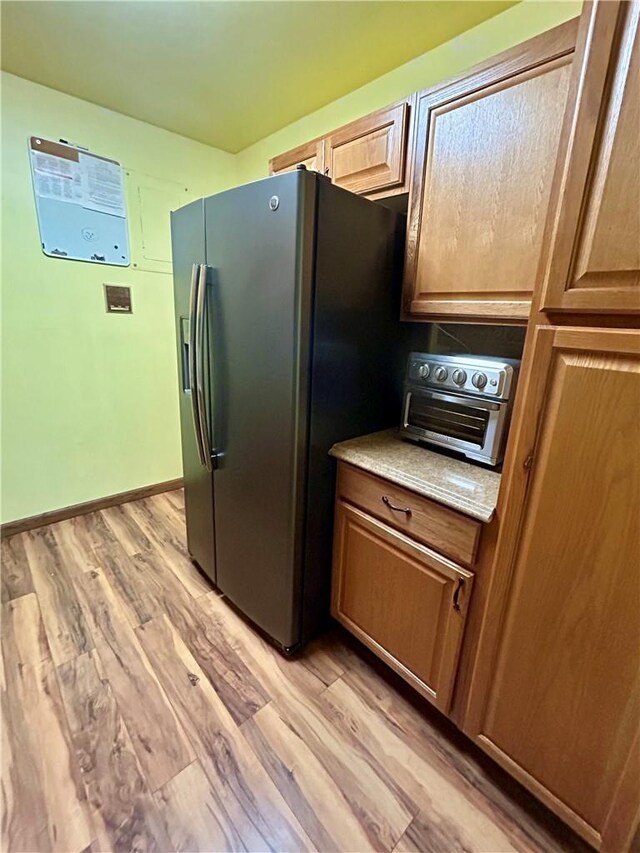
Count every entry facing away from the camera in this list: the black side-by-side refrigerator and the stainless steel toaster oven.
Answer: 0

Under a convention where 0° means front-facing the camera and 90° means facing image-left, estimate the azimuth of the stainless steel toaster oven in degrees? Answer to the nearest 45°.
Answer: approximately 45°

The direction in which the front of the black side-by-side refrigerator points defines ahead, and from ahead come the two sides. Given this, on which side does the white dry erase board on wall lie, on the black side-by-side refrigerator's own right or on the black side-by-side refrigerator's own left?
on the black side-by-side refrigerator's own right

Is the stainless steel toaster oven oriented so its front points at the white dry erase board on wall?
no

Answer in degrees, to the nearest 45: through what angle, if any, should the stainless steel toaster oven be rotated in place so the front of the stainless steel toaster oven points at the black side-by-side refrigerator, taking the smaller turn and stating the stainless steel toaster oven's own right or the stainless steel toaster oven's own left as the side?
approximately 45° to the stainless steel toaster oven's own right

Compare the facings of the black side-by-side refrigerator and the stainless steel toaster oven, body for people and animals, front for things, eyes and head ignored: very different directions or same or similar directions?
same or similar directions

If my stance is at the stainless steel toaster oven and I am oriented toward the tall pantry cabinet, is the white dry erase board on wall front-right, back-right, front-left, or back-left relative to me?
back-right
